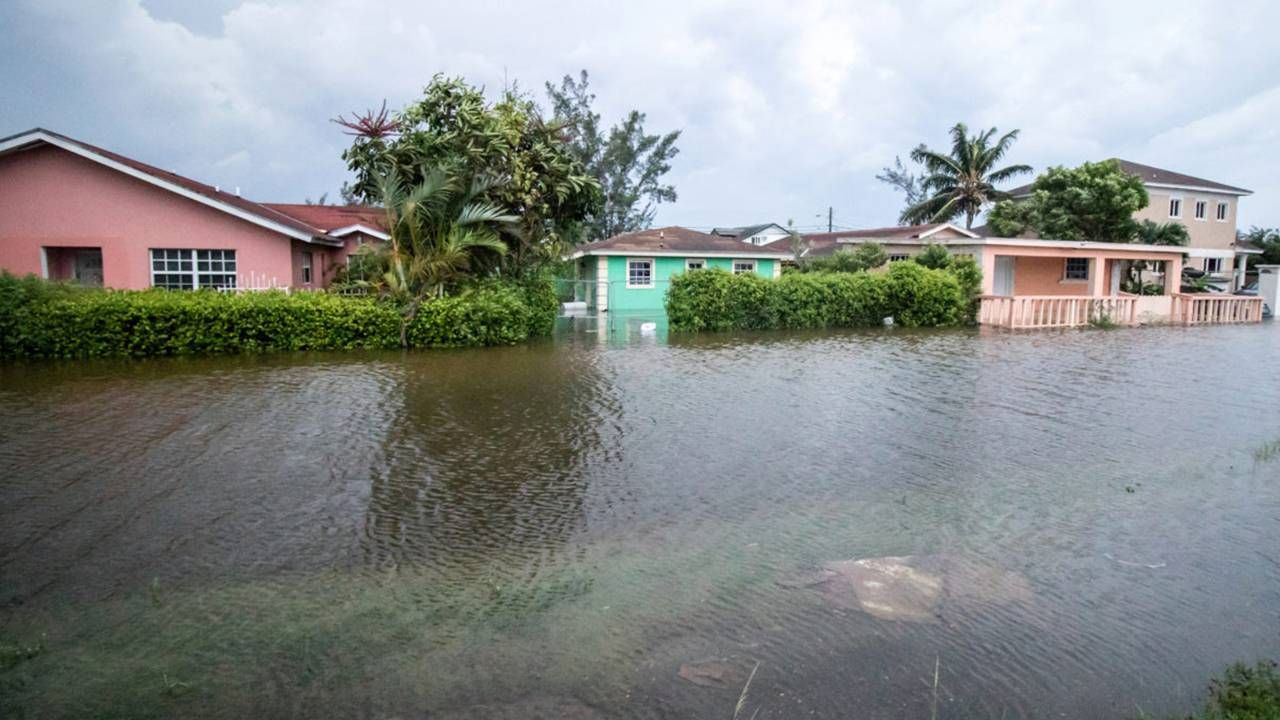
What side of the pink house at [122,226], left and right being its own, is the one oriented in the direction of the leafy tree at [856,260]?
left

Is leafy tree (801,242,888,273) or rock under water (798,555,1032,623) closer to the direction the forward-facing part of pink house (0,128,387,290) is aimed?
the rock under water

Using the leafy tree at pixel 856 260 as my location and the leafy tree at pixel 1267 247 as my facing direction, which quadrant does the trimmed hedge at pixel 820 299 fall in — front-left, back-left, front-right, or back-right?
back-right

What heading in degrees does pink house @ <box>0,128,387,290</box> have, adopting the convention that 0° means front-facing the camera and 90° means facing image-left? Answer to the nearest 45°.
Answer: approximately 0°

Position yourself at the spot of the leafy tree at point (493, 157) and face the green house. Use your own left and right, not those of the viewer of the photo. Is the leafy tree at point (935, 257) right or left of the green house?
right

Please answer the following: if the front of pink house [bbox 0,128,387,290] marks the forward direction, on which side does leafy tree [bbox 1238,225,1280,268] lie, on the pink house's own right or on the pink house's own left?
on the pink house's own left

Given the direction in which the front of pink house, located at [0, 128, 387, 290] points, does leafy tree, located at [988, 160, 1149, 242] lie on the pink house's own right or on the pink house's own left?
on the pink house's own left

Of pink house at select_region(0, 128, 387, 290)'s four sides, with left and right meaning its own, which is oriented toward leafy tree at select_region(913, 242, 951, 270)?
left

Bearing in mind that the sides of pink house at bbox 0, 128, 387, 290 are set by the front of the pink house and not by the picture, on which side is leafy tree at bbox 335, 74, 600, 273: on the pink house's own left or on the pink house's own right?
on the pink house's own left

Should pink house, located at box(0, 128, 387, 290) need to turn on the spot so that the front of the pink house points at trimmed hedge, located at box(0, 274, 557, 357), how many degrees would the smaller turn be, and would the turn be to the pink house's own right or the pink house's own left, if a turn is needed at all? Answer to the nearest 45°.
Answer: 0° — it already faces it
